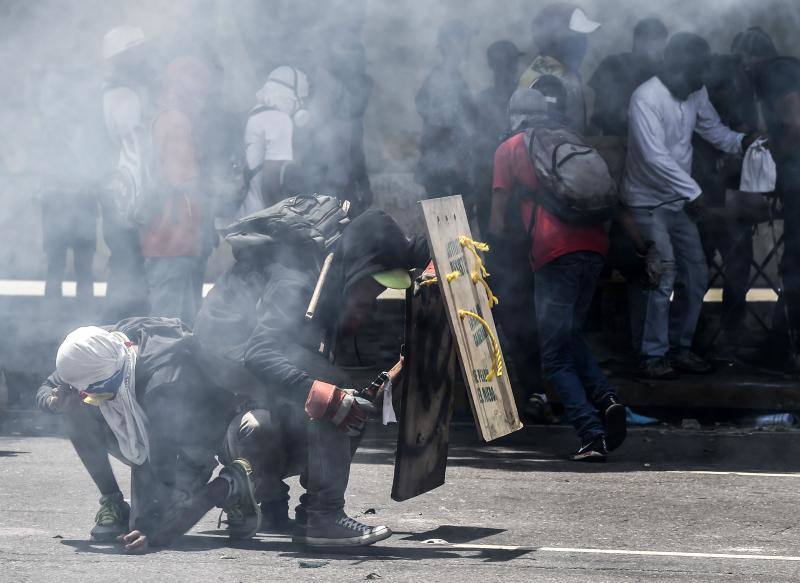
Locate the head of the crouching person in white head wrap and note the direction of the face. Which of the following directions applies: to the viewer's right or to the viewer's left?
to the viewer's left

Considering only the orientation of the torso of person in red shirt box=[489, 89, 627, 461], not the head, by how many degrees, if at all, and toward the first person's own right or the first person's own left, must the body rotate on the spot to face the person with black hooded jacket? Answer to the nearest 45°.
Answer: approximately 90° to the first person's own left

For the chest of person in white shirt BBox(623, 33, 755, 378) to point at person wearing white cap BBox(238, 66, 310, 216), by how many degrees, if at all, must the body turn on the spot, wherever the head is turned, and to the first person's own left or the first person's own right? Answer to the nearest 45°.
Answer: approximately 90° to the first person's own right

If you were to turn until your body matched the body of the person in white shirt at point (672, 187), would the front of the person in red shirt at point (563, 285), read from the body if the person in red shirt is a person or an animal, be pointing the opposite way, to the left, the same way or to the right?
the opposite way

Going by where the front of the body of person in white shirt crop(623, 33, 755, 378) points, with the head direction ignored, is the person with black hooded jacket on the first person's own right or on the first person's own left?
on the first person's own right

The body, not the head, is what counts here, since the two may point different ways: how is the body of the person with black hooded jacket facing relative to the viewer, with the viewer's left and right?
facing to the right of the viewer

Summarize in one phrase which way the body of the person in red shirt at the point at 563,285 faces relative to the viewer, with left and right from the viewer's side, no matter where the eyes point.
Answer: facing away from the viewer and to the left of the viewer

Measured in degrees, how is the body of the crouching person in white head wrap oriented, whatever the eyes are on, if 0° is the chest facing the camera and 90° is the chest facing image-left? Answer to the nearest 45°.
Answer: approximately 45°

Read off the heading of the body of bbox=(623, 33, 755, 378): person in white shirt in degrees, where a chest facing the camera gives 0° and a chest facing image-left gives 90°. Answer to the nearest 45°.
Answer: approximately 315°
